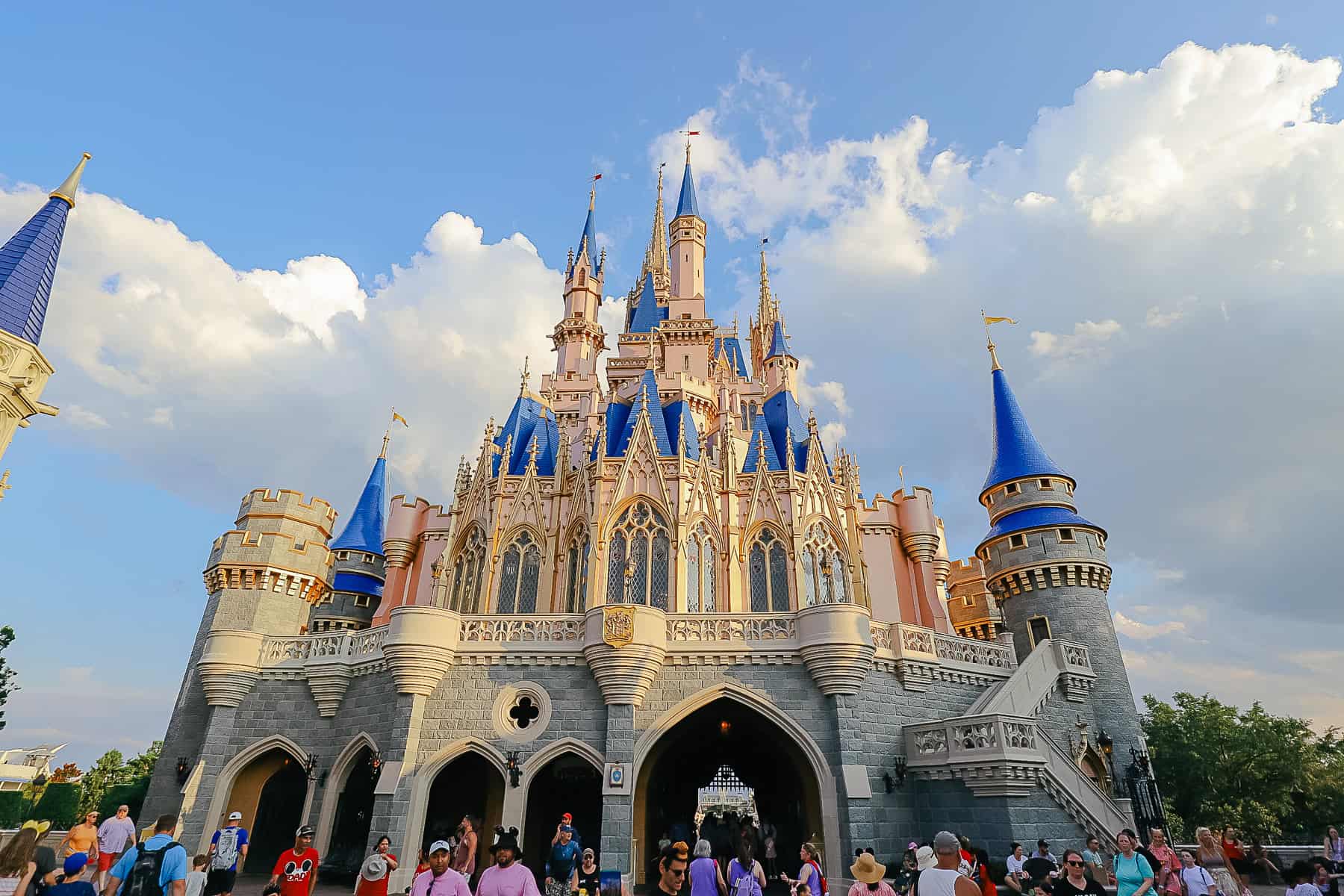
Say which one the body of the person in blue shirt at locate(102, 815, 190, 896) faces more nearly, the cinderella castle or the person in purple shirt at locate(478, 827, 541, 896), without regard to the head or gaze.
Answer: the cinderella castle

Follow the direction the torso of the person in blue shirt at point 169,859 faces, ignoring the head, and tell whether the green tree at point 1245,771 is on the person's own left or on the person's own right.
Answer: on the person's own right

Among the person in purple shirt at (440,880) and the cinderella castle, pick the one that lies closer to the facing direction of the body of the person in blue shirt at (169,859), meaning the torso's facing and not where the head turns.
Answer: the cinderella castle

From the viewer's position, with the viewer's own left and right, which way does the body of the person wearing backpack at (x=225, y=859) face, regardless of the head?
facing away from the viewer

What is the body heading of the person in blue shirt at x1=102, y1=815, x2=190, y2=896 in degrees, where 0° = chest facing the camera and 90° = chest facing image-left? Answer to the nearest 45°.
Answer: approximately 180°

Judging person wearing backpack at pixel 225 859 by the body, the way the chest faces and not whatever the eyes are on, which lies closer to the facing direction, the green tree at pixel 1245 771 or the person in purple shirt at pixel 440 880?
the green tree

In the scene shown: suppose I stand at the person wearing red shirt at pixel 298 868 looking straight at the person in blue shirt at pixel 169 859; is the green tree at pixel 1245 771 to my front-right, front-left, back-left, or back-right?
back-right
